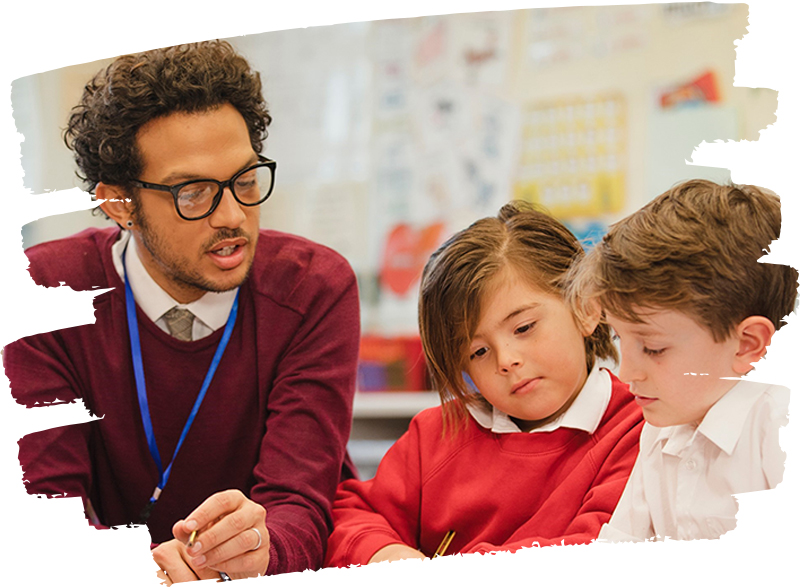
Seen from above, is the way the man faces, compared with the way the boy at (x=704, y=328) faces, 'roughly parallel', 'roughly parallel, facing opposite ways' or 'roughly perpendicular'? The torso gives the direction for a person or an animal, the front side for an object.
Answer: roughly perpendicular

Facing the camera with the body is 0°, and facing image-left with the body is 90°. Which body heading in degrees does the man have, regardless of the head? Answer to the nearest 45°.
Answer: approximately 0°

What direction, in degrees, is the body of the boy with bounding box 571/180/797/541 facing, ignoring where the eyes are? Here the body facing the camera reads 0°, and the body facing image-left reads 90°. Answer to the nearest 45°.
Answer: approximately 45°

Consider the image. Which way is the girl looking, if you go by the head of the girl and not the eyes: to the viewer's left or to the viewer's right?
to the viewer's left

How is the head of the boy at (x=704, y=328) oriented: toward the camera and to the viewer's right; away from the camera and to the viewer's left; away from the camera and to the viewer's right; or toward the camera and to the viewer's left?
toward the camera and to the viewer's left

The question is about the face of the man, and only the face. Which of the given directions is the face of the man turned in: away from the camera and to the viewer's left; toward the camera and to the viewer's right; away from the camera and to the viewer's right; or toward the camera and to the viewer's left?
toward the camera and to the viewer's right
